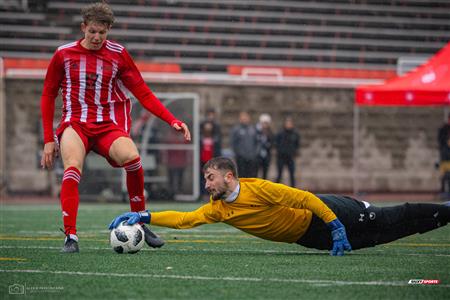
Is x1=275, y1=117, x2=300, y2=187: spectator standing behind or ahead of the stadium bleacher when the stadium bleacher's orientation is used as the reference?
ahead

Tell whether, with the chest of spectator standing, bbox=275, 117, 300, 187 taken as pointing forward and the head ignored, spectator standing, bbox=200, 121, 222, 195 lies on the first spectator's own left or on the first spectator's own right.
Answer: on the first spectator's own right

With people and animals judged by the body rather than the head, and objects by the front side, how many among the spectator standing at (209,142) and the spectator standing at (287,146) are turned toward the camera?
2

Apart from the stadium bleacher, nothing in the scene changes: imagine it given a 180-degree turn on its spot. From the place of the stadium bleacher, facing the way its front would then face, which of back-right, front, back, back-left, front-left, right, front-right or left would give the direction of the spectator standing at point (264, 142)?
back

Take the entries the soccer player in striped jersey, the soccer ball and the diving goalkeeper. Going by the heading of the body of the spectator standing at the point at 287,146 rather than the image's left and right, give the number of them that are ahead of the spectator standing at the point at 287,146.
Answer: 3

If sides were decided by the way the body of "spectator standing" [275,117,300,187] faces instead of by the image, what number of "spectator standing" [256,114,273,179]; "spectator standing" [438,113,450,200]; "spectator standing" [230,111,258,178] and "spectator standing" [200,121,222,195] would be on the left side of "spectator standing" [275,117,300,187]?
1

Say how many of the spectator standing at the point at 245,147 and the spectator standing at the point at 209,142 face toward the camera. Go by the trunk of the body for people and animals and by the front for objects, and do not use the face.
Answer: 2

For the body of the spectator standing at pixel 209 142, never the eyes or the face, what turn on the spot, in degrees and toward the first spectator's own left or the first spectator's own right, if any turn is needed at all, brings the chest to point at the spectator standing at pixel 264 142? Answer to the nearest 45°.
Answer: approximately 90° to the first spectator's own left

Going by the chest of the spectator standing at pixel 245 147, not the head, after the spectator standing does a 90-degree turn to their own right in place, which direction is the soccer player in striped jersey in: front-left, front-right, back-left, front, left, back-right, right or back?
left

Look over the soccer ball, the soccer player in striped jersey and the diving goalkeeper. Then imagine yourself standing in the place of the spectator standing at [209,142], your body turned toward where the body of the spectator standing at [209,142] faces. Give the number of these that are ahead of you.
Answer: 3

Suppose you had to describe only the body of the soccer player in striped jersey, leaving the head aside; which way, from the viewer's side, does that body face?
toward the camera

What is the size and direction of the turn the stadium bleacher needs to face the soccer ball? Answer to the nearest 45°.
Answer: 0° — it already faces it

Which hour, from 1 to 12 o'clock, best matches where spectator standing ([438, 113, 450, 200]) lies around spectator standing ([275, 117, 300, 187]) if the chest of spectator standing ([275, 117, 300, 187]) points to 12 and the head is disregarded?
spectator standing ([438, 113, 450, 200]) is roughly at 9 o'clock from spectator standing ([275, 117, 300, 187]).

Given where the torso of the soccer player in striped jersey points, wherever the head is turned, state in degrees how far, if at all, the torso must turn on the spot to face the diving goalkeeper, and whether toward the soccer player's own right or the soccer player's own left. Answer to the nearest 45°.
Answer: approximately 45° to the soccer player's own left

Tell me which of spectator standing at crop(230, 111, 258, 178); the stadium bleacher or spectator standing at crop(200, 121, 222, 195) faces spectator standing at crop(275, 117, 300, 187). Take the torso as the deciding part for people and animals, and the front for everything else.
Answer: the stadium bleacher

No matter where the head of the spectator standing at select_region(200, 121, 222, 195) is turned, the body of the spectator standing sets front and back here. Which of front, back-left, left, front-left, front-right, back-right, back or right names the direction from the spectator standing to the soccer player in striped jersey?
front

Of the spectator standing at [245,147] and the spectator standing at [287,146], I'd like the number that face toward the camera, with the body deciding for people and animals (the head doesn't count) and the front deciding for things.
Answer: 2
